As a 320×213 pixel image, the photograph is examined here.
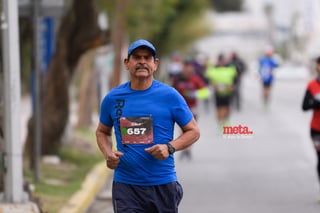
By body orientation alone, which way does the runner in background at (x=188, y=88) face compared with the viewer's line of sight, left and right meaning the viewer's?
facing the viewer

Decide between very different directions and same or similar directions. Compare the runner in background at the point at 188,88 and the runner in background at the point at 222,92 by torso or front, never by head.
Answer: same or similar directions

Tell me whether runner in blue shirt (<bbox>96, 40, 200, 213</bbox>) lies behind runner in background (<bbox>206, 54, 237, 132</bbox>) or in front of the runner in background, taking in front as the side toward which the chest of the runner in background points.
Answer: in front

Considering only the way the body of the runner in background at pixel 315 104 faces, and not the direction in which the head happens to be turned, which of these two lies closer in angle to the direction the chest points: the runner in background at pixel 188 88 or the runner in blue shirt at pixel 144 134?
the runner in blue shirt

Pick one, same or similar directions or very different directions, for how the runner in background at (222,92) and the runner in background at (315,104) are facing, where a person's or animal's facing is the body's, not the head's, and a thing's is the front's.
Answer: same or similar directions

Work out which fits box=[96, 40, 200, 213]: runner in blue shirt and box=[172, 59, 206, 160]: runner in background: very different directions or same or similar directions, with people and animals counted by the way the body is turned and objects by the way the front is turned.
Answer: same or similar directions

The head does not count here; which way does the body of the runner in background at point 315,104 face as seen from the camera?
toward the camera

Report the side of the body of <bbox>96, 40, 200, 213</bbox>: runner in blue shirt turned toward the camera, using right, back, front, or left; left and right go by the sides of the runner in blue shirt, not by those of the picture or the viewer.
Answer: front

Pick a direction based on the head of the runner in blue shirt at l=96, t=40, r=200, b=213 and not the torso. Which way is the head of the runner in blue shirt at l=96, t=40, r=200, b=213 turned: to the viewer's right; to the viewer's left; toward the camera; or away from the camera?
toward the camera

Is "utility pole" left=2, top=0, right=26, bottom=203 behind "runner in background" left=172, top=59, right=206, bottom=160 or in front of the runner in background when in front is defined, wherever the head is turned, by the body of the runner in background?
in front
